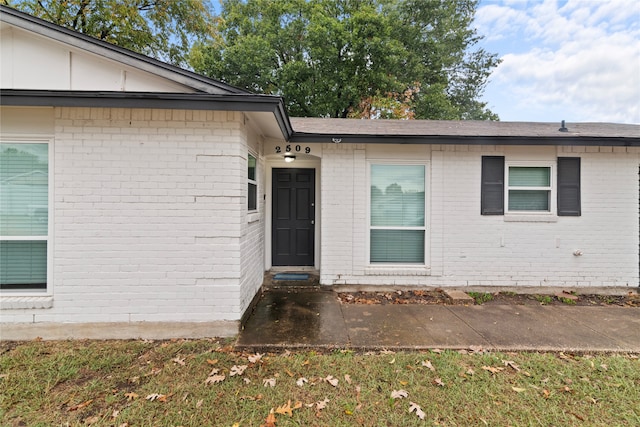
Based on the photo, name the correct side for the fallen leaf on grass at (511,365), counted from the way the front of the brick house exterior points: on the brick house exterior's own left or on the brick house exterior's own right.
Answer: on the brick house exterior's own left

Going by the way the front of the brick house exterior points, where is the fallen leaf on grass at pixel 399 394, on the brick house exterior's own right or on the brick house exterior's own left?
on the brick house exterior's own left

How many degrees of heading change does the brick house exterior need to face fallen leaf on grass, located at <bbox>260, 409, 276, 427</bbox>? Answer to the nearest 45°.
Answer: approximately 45° to its left

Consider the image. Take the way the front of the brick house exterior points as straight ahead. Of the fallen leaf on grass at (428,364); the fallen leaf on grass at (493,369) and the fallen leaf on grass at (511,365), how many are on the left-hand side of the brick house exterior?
3

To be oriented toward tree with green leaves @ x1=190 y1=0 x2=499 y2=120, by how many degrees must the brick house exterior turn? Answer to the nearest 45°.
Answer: approximately 180°

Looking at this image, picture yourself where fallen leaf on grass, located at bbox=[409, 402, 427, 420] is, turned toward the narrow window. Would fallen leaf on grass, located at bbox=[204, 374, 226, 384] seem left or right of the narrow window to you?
left

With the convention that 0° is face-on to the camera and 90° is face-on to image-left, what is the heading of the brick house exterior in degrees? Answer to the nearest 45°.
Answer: approximately 0°

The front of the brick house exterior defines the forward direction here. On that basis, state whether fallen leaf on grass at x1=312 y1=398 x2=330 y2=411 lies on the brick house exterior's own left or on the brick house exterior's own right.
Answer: on the brick house exterior's own left

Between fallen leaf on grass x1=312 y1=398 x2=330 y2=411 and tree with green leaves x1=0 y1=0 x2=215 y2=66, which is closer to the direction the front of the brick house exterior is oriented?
the fallen leaf on grass

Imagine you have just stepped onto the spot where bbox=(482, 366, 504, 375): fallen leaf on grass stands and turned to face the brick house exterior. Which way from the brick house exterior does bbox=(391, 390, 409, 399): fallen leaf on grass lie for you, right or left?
left
